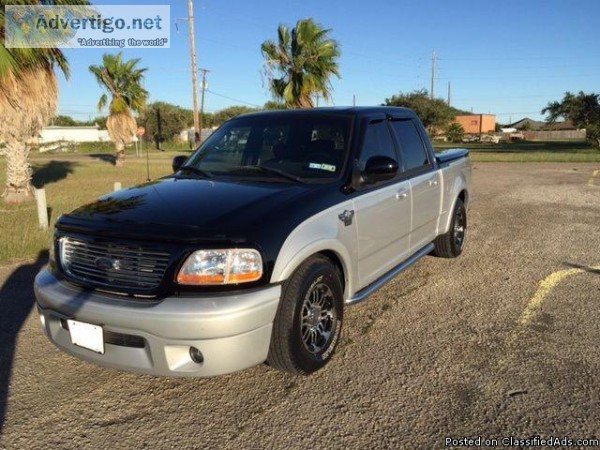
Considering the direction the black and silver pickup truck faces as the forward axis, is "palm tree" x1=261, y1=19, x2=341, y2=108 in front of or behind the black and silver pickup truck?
behind

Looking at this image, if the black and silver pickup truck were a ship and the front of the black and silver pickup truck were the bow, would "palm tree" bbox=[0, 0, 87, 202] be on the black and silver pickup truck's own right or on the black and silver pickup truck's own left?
on the black and silver pickup truck's own right

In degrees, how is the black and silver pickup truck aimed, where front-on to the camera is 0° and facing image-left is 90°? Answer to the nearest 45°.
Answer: approximately 45°

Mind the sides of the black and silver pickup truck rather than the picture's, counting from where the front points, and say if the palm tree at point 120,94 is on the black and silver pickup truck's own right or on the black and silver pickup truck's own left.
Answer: on the black and silver pickup truck's own right

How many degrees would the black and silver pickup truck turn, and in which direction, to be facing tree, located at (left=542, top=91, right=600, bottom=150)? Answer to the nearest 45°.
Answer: approximately 180°

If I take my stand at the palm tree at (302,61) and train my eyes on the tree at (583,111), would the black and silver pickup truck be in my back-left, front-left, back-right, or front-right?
back-right
